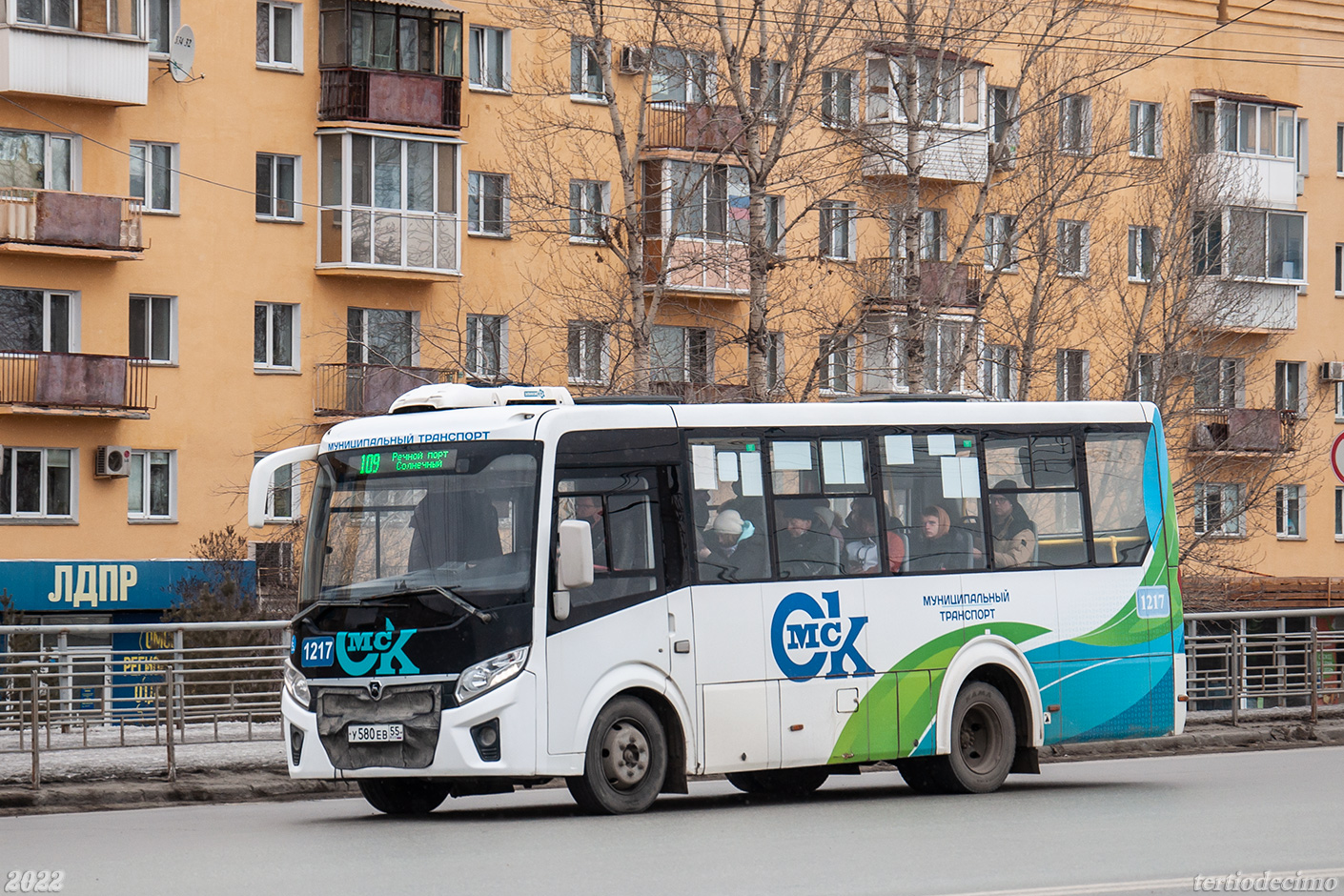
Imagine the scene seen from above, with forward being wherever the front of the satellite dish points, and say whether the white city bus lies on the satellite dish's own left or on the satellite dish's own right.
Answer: on the satellite dish's own left

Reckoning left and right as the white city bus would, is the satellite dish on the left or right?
on its right

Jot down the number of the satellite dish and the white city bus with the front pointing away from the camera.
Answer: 0

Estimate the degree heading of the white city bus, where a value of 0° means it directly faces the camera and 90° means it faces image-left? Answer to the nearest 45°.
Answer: approximately 45°

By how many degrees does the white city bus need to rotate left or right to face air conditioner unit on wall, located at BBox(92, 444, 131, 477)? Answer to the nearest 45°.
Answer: approximately 90° to its right
